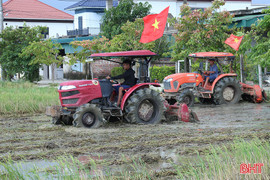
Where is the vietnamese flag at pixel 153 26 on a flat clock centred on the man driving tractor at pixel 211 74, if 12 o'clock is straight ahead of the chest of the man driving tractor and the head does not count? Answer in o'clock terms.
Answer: The vietnamese flag is roughly at 10 o'clock from the man driving tractor.

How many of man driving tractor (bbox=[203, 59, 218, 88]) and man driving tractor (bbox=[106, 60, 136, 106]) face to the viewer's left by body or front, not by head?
2

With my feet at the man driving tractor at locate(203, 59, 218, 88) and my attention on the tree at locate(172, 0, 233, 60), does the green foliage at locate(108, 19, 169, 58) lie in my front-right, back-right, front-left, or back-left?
front-left

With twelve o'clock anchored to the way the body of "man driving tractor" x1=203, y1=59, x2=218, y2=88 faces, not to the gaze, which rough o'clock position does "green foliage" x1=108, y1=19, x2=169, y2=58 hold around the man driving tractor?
The green foliage is roughly at 2 o'clock from the man driving tractor.

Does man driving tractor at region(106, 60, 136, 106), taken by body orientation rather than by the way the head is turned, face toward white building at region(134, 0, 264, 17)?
no

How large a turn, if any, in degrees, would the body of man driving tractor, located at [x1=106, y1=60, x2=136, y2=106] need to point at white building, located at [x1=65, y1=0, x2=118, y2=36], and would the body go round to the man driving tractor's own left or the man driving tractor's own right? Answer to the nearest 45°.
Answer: approximately 90° to the man driving tractor's own right

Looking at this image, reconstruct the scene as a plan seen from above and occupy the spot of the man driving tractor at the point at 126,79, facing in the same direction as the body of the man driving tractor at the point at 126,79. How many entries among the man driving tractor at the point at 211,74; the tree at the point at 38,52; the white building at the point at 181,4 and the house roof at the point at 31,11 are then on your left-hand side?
0

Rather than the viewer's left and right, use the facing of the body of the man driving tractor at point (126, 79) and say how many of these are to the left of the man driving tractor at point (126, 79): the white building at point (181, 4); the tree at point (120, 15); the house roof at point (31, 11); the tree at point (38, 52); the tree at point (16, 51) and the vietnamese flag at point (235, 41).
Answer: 0

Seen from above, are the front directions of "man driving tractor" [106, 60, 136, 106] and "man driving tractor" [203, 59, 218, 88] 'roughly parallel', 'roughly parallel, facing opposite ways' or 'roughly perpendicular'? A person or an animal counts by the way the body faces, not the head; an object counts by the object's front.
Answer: roughly parallel

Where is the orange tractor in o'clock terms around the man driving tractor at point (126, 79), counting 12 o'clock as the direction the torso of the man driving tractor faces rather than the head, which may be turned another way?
The orange tractor is roughly at 4 o'clock from the man driving tractor.

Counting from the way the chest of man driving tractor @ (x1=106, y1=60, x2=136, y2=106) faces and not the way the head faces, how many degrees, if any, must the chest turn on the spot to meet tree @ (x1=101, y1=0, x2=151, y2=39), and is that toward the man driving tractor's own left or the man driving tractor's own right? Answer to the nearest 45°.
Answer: approximately 90° to the man driving tractor's own right

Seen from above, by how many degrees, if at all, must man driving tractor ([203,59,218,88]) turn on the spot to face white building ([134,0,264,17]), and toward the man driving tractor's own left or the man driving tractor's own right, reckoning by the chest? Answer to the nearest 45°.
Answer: approximately 90° to the man driving tractor's own right

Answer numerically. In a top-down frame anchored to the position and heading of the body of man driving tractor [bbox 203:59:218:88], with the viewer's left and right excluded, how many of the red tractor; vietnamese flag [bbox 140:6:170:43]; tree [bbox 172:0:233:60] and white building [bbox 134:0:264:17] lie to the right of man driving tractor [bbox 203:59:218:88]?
2

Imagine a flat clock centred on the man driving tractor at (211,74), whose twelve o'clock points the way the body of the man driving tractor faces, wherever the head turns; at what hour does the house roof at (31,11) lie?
The house roof is roughly at 2 o'clock from the man driving tractor.

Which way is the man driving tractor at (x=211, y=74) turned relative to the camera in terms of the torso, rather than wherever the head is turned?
to the viewer's left

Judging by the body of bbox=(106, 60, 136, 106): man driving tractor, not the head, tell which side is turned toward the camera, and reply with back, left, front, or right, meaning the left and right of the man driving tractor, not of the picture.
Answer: left

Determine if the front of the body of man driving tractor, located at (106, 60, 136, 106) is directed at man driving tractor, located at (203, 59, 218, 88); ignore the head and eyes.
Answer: no
